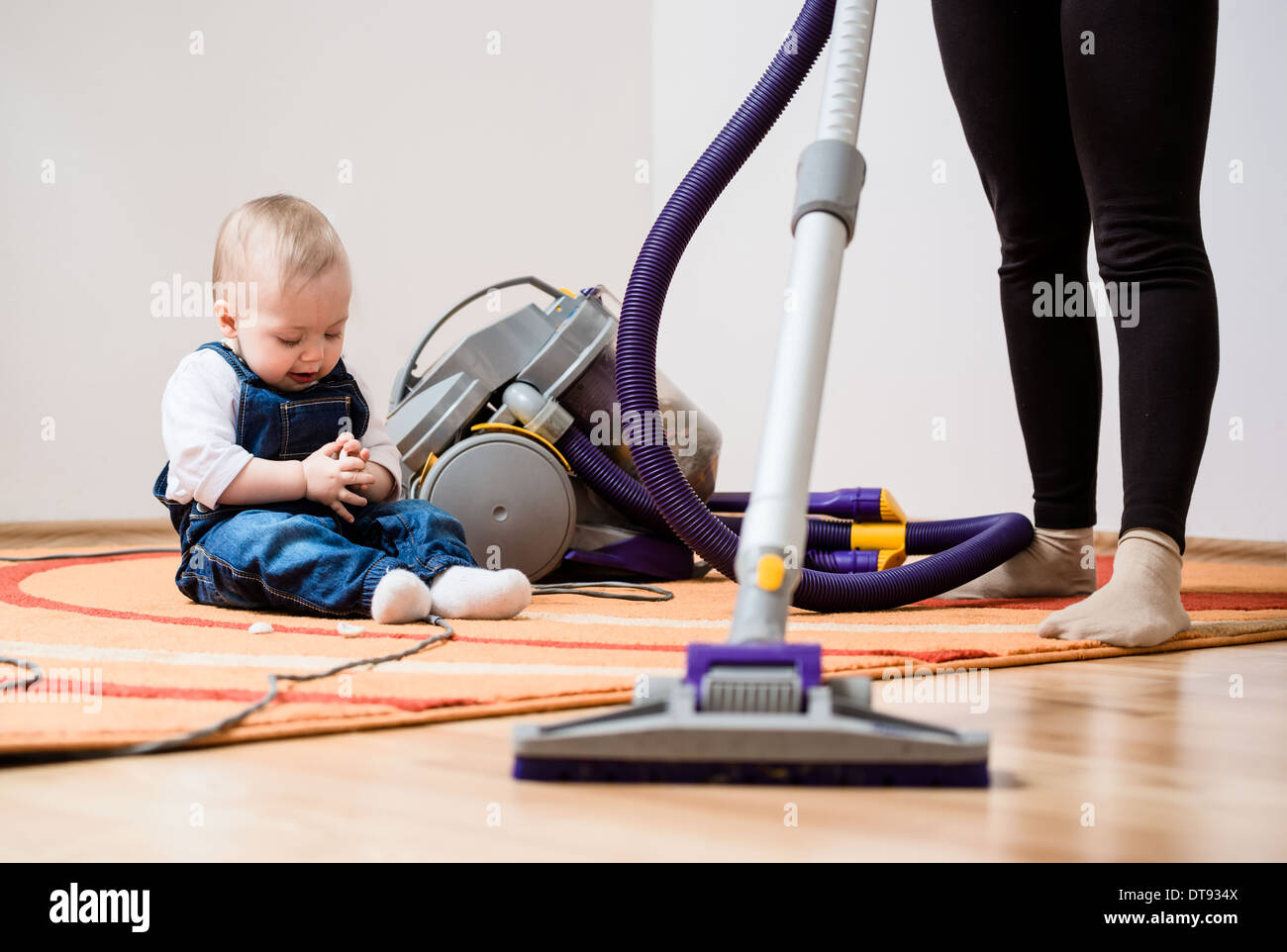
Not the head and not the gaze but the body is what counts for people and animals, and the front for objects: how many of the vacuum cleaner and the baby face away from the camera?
0

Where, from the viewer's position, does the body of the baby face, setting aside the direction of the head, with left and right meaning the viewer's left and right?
facing the viewer and to the right of the viewer

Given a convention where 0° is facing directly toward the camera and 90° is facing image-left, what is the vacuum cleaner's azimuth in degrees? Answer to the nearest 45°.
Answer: approximately 270°
